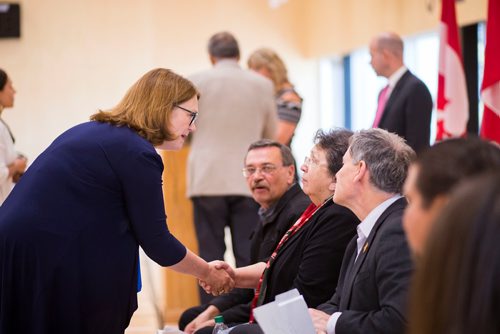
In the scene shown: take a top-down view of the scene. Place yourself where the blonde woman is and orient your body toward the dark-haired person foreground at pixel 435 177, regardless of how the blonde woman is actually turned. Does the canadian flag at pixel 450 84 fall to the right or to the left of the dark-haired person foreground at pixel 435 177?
left

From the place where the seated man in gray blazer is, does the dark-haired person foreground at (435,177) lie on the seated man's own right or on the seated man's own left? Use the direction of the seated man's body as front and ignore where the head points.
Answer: on the seated man's own left

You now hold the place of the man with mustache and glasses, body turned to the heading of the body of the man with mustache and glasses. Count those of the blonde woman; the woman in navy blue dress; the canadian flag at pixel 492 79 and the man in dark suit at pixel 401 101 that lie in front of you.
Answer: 1

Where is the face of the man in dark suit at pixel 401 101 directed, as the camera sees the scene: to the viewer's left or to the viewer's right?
to the viewer's left

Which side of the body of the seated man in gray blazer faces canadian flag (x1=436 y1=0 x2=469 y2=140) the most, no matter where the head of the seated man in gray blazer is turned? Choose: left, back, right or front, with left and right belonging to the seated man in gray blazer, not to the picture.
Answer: right

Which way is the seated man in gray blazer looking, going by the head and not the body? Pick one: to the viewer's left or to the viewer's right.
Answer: to the viewer's left

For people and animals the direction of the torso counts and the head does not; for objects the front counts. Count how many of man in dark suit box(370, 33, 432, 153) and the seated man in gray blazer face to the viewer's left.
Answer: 2

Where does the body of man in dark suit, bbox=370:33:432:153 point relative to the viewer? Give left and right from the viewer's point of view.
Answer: facing to the left of the viewer

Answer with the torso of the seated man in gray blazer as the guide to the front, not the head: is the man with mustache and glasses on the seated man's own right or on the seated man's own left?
on the seated man's own right

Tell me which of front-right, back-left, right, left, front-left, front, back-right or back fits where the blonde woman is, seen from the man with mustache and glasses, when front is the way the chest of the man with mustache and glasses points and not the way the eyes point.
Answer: back-right

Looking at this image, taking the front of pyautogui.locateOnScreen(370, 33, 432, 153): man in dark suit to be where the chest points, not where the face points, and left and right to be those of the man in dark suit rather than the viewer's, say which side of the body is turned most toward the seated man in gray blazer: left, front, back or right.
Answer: left

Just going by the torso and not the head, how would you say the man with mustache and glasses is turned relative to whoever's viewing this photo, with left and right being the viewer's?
facing the viewer and to the left of the viewer

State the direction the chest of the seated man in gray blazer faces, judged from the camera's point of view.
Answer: to the viewer's left

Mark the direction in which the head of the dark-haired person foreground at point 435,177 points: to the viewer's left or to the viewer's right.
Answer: to the viewer's left

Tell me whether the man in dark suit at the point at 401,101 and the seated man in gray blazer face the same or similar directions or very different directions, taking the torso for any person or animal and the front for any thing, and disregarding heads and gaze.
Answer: same or similar directions
